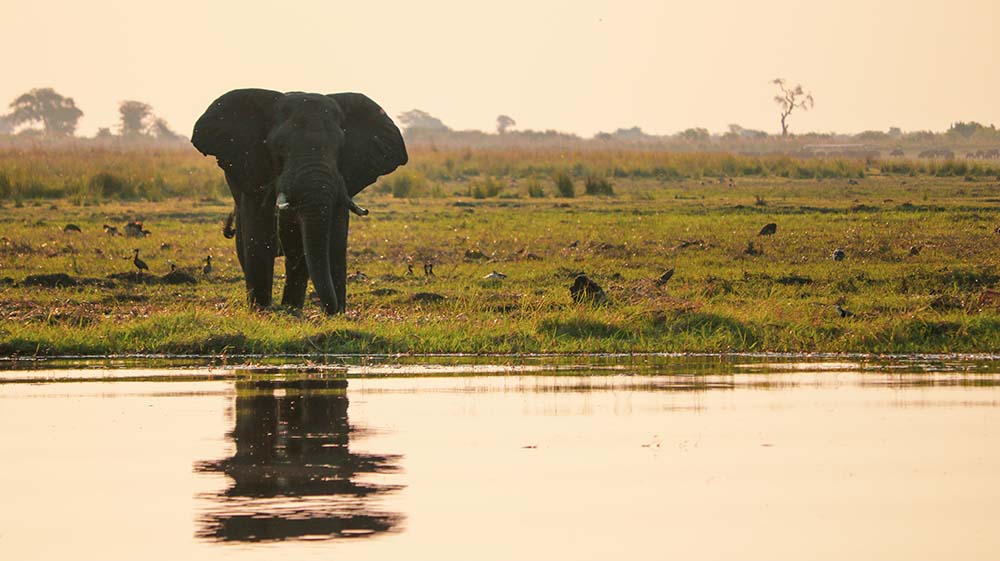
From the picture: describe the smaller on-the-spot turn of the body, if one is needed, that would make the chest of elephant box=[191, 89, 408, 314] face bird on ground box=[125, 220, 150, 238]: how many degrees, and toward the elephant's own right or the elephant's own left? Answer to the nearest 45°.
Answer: approximately 180°

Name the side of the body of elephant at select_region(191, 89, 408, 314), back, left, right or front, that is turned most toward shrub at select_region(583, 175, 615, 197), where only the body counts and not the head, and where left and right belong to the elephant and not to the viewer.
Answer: back

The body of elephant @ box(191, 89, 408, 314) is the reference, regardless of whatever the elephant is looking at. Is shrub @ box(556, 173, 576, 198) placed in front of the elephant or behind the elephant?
behind

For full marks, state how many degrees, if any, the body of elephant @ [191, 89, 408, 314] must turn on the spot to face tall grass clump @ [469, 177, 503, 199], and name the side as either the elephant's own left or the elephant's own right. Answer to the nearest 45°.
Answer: approximately 180°

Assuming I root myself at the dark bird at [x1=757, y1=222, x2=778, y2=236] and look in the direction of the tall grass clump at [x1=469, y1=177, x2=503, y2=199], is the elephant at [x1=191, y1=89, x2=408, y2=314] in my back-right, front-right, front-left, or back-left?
back-left

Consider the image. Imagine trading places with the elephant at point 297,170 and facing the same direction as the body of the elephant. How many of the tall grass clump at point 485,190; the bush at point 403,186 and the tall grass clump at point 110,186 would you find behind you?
3

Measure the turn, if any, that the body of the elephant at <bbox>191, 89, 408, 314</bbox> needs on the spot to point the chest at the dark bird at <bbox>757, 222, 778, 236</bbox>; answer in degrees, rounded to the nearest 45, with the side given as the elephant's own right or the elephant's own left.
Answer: approximately 135° to the elephant's own left

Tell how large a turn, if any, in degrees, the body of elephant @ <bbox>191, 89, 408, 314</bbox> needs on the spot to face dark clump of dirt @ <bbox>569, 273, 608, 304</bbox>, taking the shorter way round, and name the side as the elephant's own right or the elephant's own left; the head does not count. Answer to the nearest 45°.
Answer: approximately 90° to the elephant's own left

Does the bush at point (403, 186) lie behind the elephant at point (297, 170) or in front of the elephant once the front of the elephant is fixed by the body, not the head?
behind

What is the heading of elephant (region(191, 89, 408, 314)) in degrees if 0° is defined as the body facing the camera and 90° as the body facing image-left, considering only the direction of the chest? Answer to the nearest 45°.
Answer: approximately 0°
